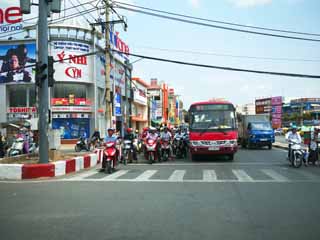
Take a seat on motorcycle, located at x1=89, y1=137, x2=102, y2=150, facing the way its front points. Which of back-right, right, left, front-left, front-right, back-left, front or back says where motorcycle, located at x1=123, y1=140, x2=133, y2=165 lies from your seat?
front-left

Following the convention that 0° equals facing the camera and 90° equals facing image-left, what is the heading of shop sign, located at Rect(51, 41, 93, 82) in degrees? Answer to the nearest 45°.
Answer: approximately 0°

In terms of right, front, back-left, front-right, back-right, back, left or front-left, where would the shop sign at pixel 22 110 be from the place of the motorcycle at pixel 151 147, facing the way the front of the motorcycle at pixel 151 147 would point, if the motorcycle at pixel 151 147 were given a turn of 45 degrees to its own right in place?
right

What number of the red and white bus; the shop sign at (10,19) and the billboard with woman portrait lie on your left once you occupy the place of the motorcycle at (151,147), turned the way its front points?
1

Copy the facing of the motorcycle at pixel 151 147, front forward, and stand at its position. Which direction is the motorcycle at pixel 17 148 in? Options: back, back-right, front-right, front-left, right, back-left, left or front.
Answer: right

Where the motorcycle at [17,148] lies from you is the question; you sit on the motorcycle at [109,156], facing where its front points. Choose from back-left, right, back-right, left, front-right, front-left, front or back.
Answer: back-right

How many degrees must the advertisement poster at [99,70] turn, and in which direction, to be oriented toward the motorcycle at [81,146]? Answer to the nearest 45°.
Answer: approximately 45° to its right

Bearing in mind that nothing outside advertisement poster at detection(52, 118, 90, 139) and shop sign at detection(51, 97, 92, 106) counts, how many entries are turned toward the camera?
2

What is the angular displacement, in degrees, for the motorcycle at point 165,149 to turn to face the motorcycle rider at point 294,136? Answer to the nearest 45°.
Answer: approximately 45° to its left
